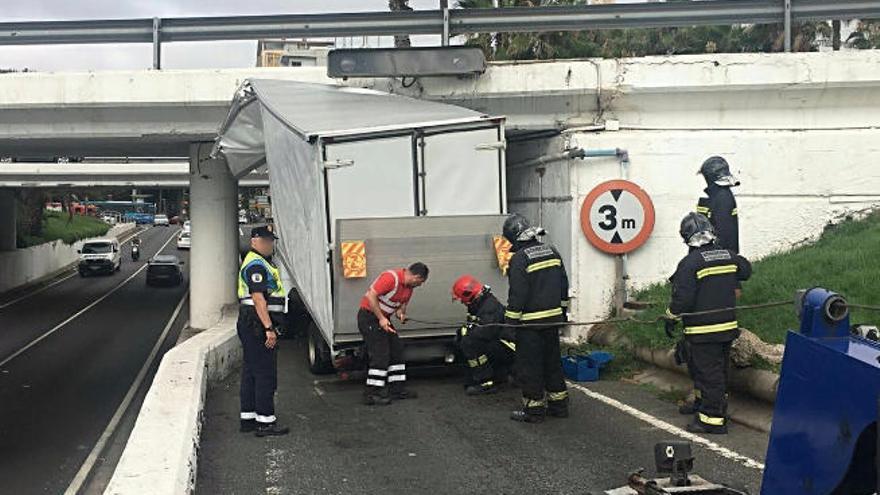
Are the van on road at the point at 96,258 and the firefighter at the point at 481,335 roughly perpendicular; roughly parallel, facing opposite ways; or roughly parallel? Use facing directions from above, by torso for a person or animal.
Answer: roughly perpendicular

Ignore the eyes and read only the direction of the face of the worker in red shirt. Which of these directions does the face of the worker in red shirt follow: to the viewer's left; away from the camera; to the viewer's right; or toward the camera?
to the viewer's right

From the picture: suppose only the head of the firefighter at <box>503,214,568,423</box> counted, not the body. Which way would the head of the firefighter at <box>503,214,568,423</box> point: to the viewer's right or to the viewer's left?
to the viewer's left
